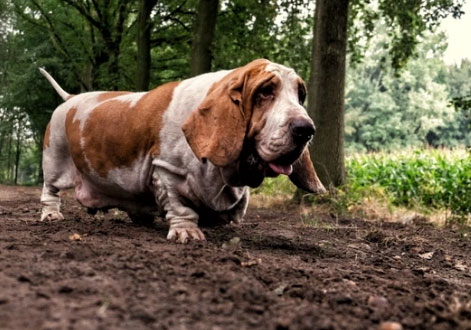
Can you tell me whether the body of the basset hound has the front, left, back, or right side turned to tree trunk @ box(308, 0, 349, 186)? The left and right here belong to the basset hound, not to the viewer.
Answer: left

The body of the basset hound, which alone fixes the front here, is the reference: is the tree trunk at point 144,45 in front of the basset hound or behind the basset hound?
behind

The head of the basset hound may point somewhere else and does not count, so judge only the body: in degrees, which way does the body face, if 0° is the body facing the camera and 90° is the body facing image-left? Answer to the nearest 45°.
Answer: approximately 315°

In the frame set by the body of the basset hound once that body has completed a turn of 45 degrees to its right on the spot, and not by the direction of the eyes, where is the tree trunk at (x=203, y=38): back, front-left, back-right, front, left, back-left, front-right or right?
back
